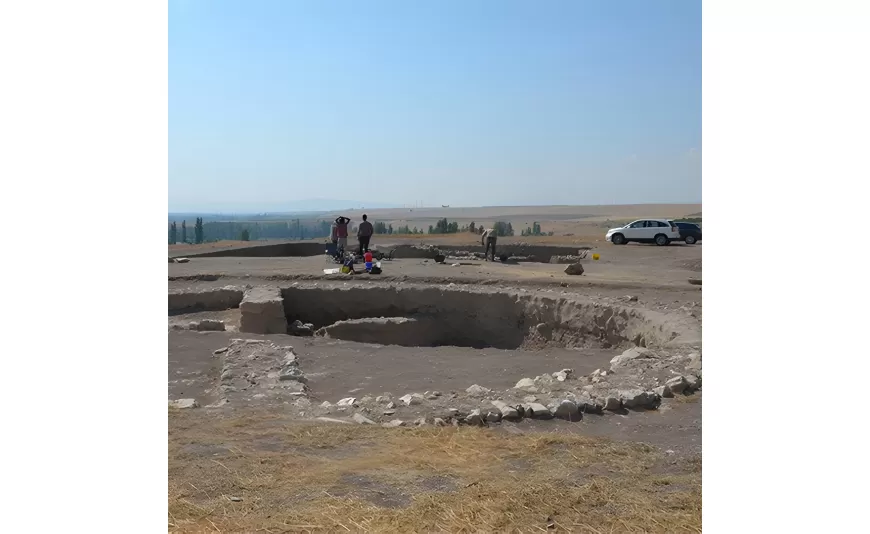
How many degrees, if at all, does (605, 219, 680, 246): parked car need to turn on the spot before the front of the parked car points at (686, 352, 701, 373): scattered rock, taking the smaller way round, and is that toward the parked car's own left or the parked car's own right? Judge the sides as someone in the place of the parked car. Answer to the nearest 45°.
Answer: approximately 90° to the parked car's own left

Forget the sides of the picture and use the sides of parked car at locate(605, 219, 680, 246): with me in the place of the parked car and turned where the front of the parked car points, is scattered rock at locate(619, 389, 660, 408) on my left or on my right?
on my left

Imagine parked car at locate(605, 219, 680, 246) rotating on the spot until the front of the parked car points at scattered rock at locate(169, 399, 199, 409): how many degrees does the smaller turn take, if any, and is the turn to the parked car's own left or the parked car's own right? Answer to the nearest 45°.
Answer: approximately 90° to the parked car's own left

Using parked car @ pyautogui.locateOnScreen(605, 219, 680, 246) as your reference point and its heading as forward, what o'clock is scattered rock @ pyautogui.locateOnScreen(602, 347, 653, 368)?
The scattered rock is roughly at 9 o'clock from the parked car.

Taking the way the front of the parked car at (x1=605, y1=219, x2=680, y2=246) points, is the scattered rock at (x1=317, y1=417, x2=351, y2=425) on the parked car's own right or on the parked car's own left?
on the parked car's own left

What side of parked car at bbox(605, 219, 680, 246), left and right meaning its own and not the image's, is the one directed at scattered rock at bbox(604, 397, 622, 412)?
left

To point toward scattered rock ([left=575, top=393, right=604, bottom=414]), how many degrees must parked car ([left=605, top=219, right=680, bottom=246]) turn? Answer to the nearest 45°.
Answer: approximately 90° to its left

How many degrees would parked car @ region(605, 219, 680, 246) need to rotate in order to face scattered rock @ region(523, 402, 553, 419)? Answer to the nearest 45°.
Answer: approximately 90° to its left

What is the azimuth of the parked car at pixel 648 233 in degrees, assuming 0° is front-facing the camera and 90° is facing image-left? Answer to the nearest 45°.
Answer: approximately 90°

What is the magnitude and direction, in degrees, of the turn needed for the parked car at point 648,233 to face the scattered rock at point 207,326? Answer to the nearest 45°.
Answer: approximately 90° to its left
